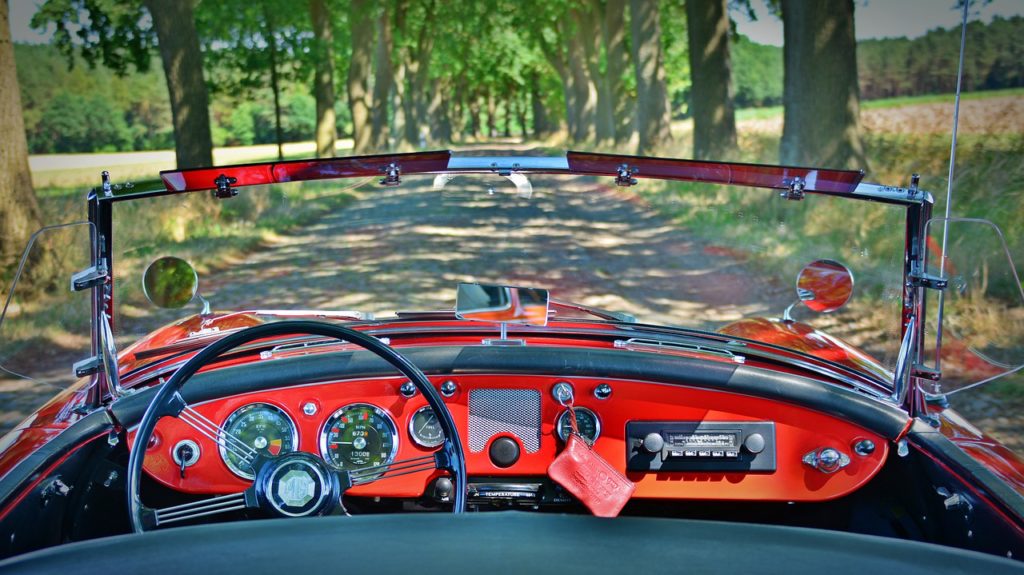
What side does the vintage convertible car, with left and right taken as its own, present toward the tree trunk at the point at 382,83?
front

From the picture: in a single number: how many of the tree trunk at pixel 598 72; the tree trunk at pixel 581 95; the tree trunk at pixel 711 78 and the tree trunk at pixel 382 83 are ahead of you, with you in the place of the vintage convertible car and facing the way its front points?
4

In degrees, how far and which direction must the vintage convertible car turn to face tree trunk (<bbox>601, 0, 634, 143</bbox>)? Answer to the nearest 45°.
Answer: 0° — it already faces it

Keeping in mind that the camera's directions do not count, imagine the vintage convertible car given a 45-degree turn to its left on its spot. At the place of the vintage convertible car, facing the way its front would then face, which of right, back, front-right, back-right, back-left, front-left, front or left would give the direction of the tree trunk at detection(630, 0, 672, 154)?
front-right

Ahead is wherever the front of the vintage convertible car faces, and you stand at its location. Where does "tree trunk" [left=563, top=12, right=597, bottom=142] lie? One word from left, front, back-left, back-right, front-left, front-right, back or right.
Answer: front

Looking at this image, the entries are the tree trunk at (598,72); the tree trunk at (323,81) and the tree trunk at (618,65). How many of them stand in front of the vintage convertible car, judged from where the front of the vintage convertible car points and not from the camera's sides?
3

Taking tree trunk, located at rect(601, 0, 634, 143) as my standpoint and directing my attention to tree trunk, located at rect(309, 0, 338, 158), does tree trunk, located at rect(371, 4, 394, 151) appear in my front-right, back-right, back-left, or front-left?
front-right

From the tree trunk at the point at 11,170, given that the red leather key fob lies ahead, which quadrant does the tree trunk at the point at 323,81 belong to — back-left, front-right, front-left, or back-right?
back-left

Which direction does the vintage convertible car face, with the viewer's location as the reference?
facing away from the viewer

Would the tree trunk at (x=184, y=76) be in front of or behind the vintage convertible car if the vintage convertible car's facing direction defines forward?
in front

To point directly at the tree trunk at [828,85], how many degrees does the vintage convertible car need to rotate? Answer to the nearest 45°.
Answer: approximately 45° to its right

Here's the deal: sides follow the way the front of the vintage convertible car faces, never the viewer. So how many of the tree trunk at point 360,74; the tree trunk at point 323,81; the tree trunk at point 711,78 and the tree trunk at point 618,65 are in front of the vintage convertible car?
4

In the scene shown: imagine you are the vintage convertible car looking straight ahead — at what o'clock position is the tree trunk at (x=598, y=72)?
The tree trunk is roughly at 12 o'clock from the vintage convertible car.

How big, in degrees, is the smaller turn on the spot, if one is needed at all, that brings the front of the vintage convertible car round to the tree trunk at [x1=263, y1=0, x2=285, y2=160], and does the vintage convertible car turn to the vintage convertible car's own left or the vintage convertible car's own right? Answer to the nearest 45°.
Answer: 0° — it already faces it
